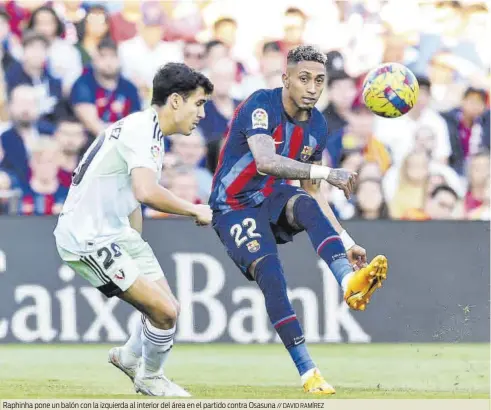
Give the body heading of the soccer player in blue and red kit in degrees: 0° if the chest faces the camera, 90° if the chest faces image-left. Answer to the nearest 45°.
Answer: approximately 315°

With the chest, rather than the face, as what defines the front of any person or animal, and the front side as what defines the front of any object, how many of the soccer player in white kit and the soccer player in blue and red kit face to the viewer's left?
0

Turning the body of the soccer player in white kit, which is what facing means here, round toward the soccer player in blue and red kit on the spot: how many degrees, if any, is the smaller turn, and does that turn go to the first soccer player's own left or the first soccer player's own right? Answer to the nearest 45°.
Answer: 0° — they already face them

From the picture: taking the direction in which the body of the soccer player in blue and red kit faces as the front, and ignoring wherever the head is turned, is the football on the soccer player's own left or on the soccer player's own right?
on the soccer player's own left

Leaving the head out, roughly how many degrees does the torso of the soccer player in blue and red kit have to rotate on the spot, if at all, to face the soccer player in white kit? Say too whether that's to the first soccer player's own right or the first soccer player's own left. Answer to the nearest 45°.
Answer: approximately 90° to the first soccer player's own right

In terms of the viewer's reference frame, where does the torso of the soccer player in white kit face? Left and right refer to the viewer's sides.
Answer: facing to the right of the viewer

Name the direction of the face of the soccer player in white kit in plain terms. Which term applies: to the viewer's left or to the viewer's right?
to the viewer's right
